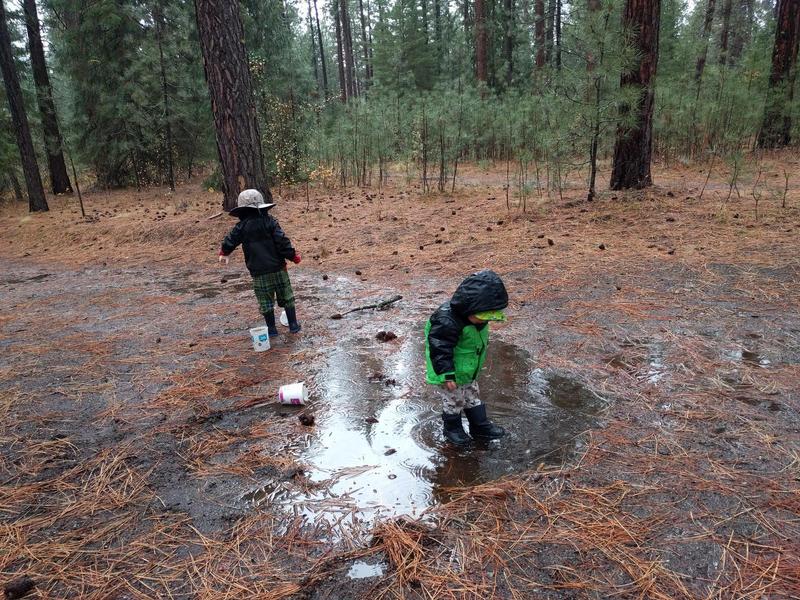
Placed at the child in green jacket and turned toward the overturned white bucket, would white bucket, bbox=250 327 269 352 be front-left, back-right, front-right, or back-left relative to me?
front-right

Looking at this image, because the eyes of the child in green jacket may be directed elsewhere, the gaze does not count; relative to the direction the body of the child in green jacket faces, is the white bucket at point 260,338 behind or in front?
behind

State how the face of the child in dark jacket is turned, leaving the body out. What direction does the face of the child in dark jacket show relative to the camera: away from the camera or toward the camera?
away from the camera

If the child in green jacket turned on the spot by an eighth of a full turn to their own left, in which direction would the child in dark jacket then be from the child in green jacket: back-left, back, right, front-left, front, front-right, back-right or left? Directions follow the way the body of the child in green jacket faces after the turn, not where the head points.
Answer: back-left

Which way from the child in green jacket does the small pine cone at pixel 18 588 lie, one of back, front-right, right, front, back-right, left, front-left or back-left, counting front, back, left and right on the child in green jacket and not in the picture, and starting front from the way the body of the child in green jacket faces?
right

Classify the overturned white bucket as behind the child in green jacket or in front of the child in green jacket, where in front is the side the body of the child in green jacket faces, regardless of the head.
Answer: behind

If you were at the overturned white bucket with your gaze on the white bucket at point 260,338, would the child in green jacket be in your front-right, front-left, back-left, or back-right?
back-right

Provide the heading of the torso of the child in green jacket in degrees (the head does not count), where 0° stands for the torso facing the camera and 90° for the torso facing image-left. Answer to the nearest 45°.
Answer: approximately 315°
